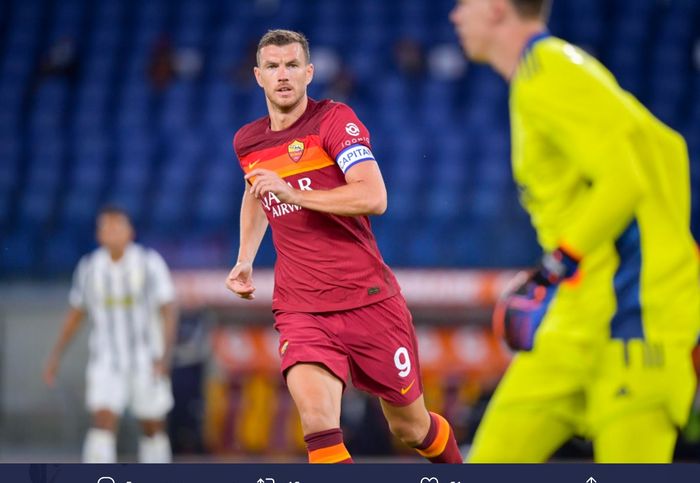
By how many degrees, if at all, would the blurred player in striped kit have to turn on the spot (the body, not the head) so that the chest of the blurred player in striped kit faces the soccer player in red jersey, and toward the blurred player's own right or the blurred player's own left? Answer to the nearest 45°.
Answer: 0° — they already face them

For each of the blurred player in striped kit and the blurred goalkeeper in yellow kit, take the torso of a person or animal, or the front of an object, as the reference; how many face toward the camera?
1

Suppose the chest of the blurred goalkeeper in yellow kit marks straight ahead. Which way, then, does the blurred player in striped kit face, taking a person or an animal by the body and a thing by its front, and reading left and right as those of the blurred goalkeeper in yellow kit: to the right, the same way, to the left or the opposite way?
to the left

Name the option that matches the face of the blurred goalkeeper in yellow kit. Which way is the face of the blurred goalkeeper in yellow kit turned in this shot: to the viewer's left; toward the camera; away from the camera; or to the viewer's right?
to the viewer's left

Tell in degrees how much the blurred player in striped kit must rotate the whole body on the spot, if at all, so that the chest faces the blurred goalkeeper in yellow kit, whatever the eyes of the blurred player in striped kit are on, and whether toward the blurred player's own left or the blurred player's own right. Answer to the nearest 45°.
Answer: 0° — they already face them

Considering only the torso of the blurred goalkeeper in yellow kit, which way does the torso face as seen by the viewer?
to the viewer's left

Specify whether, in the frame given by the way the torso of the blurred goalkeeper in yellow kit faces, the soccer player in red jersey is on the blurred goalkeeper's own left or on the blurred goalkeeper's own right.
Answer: on the blurred goalkeeper's own right
